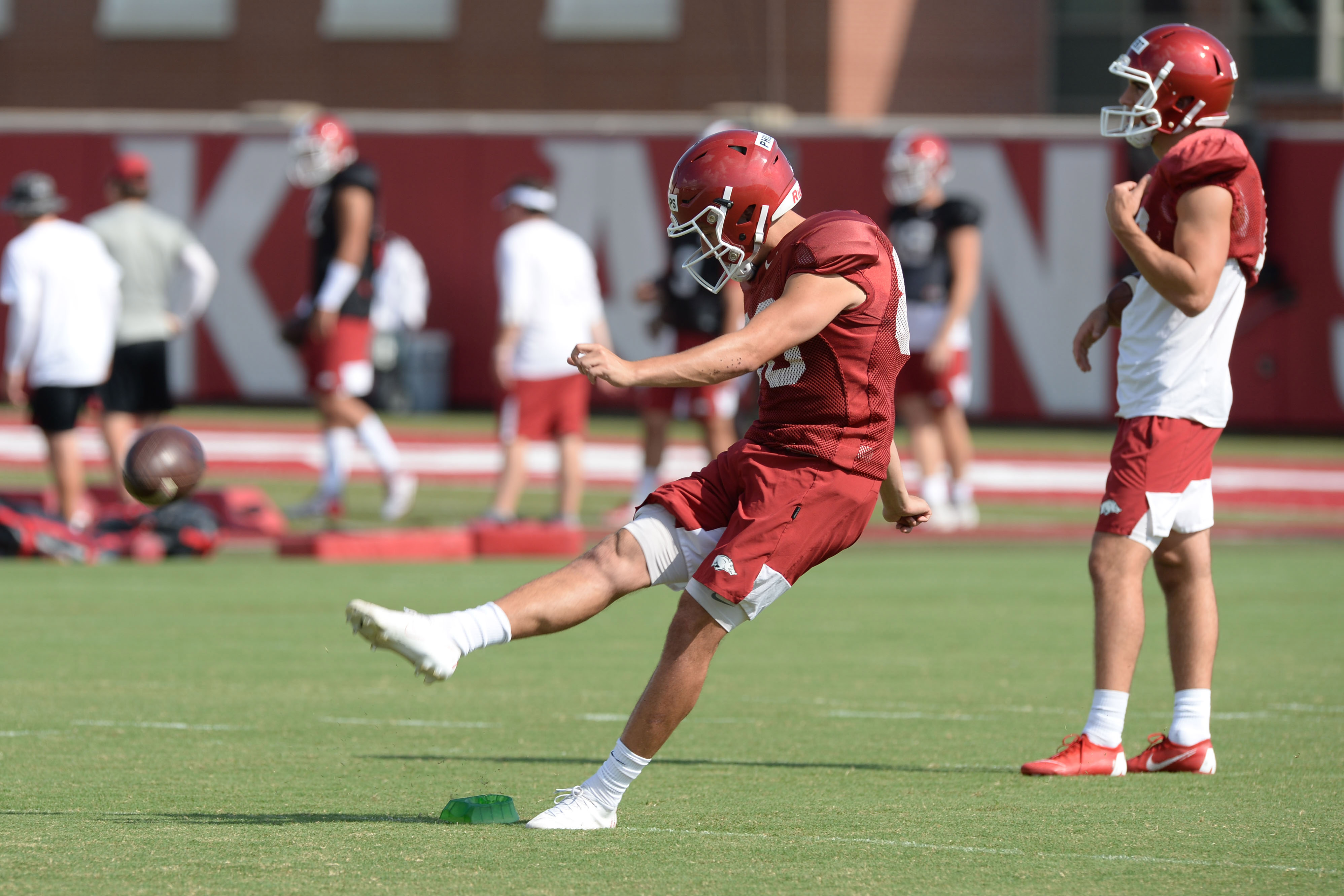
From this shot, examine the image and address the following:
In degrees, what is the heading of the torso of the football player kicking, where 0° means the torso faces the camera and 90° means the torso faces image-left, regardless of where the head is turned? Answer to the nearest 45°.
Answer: approximately 90°

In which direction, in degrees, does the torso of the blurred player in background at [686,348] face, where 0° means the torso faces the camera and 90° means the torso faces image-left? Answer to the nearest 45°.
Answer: approximately 45°

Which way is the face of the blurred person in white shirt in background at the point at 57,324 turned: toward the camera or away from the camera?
away from the camera

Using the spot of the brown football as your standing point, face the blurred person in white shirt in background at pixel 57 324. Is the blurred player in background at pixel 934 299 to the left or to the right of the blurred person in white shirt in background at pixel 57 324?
right

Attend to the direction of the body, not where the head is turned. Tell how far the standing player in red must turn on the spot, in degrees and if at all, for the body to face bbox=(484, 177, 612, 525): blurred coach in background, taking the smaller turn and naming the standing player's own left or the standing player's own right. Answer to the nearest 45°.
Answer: approximately 45° to the standing player's own right

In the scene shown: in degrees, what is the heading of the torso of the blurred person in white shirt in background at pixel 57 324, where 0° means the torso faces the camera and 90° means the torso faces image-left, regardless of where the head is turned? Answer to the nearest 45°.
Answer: approximately 135°

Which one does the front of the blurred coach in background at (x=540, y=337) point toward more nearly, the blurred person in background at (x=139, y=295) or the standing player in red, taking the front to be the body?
the blurred person in background

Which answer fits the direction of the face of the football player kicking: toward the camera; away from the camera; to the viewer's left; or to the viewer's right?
to the viewer's left

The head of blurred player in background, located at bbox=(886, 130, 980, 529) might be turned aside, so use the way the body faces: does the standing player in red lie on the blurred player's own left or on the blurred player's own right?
on the blurred player's own left

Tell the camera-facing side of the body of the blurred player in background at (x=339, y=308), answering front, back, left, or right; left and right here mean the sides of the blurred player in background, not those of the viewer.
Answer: left

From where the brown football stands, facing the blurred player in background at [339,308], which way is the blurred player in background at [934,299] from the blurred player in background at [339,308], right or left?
right

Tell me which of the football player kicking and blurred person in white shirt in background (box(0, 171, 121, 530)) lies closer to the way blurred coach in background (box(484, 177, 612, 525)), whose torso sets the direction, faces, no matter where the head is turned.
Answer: the blurred person in white shirt in background

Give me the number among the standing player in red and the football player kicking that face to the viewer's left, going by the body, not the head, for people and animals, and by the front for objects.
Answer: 2
